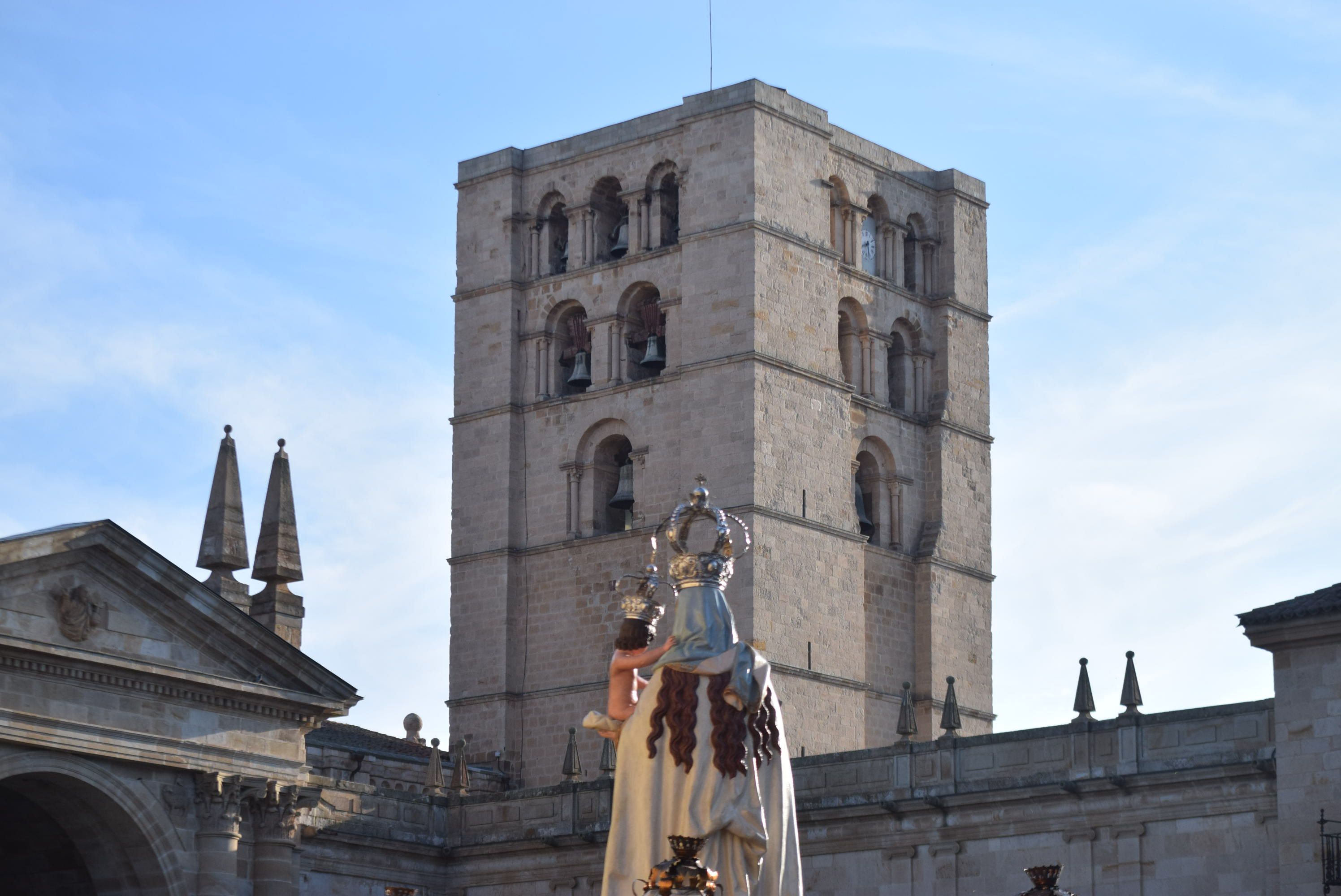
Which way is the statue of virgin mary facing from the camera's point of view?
away from the camera
